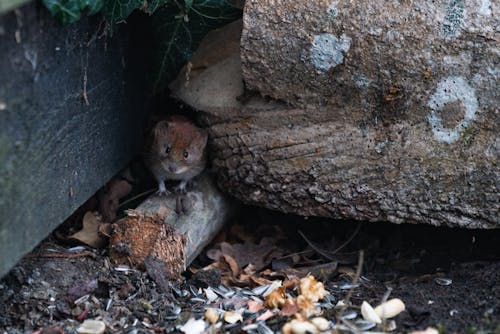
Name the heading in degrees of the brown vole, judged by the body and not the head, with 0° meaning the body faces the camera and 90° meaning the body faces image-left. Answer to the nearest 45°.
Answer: approximately 0°

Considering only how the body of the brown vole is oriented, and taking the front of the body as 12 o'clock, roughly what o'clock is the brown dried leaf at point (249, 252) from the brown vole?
The brown dried leaf is roughly at 10 o'clock from the brown vole.

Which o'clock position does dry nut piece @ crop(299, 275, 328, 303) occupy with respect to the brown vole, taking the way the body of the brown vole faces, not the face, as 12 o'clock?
The dry nut piece is roughly at 11 o'clock from the brown vole.

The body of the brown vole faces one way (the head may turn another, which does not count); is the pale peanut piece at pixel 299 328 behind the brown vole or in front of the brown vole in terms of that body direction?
in front

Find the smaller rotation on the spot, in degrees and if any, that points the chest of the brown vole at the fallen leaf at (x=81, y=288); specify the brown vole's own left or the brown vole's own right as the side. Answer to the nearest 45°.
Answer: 0° — it already faces it
